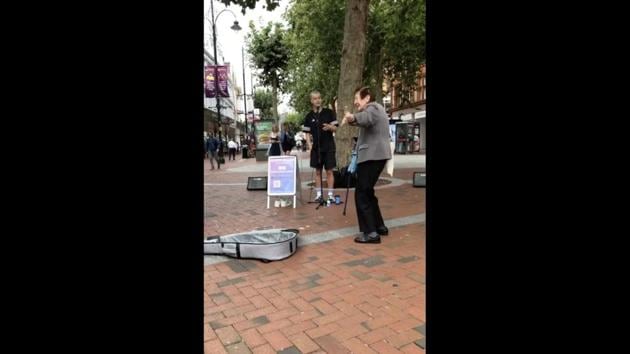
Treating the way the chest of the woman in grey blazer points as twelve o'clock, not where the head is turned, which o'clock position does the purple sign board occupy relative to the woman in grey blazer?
The purple sign board is roughly at 2 o'clock from the woman in grey blazer.

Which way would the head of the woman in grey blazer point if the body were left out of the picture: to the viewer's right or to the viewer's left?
to the viewer's left

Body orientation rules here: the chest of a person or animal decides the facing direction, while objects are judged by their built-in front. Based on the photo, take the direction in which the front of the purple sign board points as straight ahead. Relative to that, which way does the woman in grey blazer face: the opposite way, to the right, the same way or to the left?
to the right

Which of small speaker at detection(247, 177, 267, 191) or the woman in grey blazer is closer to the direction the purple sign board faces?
the woman in grey blazer

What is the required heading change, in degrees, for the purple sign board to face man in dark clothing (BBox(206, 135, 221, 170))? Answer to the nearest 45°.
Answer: approximately 180°

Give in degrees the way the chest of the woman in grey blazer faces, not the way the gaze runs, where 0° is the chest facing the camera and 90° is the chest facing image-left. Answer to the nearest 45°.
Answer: approximately 90°

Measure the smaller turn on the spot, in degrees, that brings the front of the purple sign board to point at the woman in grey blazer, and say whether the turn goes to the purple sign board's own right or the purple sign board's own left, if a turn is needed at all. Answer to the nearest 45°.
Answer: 0° — it already faces them

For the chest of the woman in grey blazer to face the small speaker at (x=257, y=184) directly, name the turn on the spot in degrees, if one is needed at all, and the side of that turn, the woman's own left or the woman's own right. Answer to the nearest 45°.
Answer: approximately 45° to the woman's own right

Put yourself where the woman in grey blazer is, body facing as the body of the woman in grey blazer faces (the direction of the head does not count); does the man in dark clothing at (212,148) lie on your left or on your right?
on your right

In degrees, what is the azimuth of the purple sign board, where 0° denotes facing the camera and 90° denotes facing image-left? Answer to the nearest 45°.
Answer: approximately 0°

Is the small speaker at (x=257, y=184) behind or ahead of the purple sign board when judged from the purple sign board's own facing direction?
behind

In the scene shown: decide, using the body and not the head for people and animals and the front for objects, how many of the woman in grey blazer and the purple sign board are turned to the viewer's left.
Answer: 1
